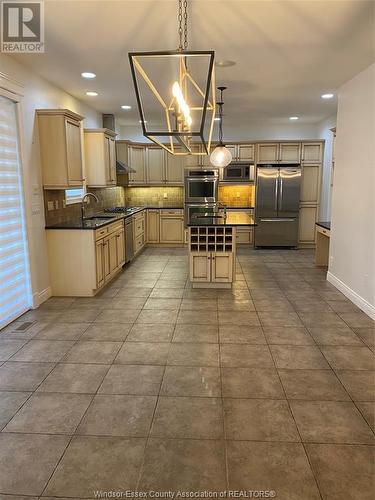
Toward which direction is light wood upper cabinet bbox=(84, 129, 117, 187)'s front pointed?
to the viewer's right

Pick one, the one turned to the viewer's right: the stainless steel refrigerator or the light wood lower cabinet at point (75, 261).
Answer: the light wood lower cabinet

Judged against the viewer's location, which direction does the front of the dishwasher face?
facing to the right of the viewer

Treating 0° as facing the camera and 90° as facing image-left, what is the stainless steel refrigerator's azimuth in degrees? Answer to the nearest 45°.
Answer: approximately 0°

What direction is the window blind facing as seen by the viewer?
to the viewer's right

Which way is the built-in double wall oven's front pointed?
toward the camera

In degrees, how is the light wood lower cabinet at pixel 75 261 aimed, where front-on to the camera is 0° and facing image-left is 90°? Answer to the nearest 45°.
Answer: approximately 270°

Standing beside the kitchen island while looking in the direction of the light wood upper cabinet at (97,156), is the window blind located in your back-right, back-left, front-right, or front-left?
front-left

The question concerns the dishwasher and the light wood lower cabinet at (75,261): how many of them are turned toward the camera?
0

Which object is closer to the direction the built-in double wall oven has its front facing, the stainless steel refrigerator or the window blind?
the window blind

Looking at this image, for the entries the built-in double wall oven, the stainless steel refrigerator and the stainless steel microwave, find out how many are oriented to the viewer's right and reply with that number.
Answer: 0

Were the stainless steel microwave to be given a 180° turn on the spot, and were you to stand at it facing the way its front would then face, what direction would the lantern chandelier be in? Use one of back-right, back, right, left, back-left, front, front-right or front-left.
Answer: back

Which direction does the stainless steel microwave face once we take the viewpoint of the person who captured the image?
facing the viewer
